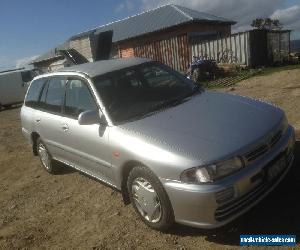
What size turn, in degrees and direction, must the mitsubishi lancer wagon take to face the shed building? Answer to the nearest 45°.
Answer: approximately 135° to its left

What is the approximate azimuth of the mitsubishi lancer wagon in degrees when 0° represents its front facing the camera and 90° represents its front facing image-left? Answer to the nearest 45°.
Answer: approximately 315°

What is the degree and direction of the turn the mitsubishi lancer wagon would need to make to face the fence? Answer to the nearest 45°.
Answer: approximately 135° to its left

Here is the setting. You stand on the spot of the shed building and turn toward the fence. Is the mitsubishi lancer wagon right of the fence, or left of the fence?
right
